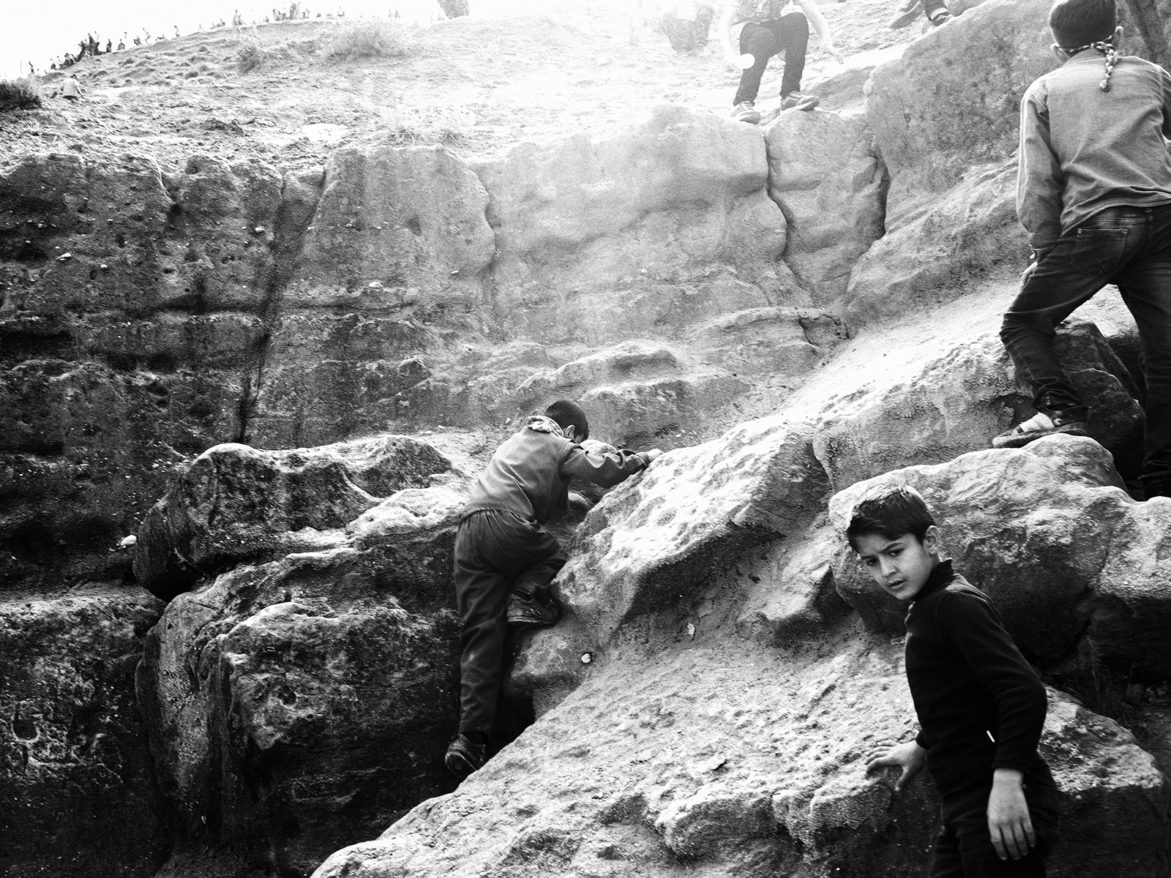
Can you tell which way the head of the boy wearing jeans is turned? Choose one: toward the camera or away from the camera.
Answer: away from the camera

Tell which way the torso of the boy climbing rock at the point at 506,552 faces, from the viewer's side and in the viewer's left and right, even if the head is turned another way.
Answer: facing away from the viewer and to the right of the viewer

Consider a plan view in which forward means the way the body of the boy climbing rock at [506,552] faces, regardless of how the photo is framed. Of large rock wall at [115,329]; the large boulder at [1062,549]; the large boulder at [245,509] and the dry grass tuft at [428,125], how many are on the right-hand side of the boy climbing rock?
1

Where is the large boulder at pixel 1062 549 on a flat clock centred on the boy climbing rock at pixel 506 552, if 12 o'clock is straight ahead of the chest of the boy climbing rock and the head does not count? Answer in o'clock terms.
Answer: The large boulder is roughly at 3 o'clock from the boy climbing rock.

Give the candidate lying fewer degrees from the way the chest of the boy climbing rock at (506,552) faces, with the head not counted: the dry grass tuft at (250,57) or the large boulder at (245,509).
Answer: the dry grass tuft

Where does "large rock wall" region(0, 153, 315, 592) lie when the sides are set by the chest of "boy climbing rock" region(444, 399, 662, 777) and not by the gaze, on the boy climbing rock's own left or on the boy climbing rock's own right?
on the boy climbing rock's own left

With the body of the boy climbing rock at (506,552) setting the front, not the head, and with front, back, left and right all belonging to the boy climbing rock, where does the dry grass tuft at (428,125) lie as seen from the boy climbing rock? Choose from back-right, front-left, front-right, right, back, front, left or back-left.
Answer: front-left

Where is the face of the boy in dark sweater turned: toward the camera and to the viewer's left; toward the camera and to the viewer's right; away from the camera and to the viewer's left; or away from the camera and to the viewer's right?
toward the camera and to the viewer's left

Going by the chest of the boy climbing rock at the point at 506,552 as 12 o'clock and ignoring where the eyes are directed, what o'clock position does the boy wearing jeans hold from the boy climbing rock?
The boy wearing jeans is roughly at 2 o'clock from the boy climbing rock.

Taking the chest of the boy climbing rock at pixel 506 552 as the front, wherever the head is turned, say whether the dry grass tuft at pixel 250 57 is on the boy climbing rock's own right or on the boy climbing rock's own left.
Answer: on the boy climbing rock's own left

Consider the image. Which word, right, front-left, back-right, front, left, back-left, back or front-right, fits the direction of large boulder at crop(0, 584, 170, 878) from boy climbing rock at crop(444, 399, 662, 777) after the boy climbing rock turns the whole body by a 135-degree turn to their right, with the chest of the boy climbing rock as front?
right
